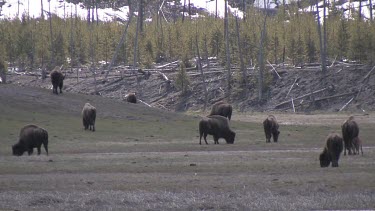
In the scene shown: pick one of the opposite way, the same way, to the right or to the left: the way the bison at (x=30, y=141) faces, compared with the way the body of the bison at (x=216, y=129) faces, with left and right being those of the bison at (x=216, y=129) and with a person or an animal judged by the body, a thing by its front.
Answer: the opposite way

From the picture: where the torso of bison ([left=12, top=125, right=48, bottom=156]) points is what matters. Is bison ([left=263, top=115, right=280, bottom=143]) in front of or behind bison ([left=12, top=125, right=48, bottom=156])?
behind

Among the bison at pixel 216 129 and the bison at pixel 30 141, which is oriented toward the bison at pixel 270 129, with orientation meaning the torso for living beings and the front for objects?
the bison at pixel 216 129

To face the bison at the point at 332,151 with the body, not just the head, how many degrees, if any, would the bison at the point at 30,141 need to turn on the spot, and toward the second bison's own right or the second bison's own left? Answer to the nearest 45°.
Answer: approximately 135° to the second bison's own left

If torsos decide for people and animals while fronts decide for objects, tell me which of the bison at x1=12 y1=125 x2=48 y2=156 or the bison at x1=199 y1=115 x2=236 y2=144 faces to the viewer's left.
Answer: the bison at x1=12 y1=125 x2=48 y2=156

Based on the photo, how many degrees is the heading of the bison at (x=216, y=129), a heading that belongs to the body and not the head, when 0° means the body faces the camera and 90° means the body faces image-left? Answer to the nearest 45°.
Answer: approximately 270°

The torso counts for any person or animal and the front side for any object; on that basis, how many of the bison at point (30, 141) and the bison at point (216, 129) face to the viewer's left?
1

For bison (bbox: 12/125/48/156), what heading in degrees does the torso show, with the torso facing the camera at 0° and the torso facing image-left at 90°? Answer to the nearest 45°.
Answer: approximately 90°

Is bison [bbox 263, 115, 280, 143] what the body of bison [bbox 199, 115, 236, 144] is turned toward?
yes
